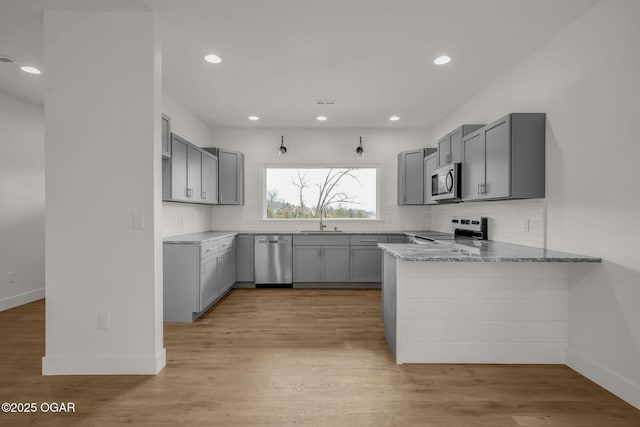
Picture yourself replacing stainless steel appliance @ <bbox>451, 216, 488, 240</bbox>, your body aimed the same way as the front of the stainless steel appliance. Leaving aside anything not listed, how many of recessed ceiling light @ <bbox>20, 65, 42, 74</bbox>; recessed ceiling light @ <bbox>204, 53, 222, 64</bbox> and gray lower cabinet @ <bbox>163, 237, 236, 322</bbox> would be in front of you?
3

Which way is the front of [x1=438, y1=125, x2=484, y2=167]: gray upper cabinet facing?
to the viewer's left

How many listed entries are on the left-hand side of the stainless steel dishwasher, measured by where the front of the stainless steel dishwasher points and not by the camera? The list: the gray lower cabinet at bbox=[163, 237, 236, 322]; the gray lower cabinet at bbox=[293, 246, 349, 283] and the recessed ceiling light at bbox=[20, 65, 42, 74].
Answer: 1

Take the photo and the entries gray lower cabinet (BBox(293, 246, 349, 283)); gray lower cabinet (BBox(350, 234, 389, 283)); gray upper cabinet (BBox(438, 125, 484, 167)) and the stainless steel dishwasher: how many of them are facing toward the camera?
3

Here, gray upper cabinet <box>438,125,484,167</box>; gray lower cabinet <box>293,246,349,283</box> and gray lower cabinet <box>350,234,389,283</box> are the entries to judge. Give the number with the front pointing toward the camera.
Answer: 2

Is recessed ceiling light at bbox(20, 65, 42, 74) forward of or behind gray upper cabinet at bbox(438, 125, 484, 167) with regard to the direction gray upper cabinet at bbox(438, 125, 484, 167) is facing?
forward

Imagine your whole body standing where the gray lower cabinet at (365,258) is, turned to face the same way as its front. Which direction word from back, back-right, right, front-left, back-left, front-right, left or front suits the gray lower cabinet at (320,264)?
right

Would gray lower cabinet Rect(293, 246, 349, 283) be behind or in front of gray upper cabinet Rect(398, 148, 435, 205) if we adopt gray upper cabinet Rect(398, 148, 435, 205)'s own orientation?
in front
